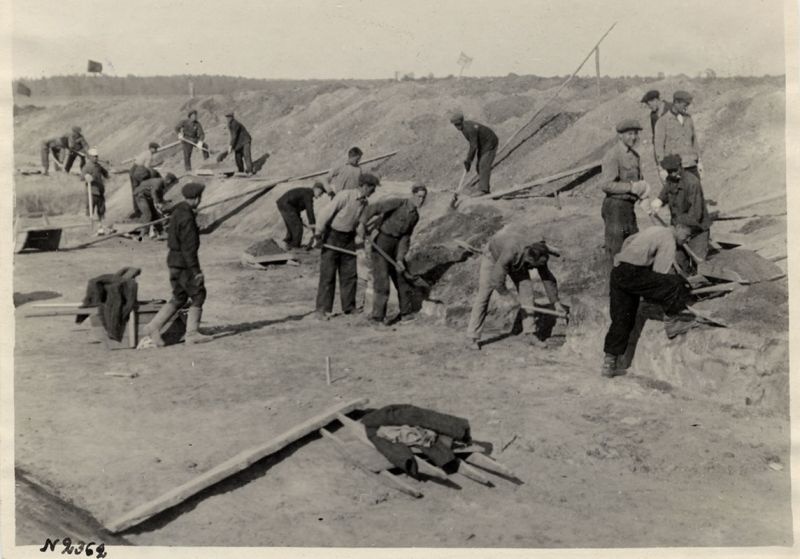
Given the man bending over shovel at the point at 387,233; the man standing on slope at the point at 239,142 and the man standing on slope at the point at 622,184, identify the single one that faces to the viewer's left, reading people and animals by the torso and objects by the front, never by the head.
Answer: the man standing on slope at the point at 239,142

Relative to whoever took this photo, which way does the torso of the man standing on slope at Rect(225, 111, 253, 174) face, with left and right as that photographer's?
facing to the left of the viewer

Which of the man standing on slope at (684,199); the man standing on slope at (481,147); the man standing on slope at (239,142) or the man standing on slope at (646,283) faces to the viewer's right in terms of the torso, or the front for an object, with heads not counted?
the man standing on slope at (646,283)

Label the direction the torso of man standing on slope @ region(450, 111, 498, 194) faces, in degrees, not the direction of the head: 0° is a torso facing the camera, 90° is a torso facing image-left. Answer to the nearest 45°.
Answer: approximately 90°

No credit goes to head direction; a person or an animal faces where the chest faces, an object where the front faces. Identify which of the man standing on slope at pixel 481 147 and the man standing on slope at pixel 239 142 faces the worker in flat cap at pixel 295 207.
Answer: the man standing on slope at pixel 481 147

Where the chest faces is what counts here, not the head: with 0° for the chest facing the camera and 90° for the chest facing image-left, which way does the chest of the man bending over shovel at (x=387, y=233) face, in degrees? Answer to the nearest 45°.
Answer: approximately 315°

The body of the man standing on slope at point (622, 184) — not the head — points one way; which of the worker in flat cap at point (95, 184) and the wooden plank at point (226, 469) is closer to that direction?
the wooden plank
